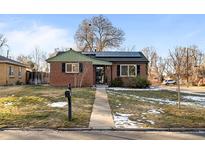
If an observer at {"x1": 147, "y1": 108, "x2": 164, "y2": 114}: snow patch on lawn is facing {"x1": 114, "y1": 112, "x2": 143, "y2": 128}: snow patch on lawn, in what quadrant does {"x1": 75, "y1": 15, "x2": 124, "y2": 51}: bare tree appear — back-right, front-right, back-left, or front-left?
back-right

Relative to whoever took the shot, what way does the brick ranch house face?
facing the viewer

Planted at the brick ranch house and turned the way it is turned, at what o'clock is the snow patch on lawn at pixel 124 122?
The snow patch on lawn is roughly at 12 o'clock from the brick ranch house.

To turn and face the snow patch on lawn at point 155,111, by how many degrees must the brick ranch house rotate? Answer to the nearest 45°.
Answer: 0° — it already faces it

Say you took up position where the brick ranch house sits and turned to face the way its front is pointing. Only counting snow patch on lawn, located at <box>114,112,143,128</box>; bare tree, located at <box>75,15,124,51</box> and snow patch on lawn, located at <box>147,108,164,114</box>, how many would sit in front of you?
2

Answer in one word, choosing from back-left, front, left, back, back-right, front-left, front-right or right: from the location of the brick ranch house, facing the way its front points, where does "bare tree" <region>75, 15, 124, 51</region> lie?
back

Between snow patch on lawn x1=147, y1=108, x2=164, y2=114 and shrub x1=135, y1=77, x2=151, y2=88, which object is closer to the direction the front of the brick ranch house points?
the snow patch on lawn

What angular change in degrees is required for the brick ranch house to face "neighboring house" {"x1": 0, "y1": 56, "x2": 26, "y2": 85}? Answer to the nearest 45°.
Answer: approximately 135° to its right

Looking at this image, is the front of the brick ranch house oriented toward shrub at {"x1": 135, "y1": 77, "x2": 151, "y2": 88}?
no

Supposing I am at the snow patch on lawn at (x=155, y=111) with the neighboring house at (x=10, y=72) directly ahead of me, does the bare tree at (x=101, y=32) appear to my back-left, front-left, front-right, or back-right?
front-right
